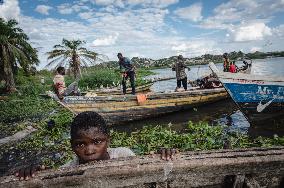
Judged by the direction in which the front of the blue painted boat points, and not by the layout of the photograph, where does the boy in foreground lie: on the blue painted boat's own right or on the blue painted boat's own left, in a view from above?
on the blue painted boat's own left

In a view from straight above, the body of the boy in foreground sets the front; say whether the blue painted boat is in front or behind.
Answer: behind

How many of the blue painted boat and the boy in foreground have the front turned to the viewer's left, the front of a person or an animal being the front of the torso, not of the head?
1

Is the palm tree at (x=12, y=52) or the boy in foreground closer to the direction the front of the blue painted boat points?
the palm tree

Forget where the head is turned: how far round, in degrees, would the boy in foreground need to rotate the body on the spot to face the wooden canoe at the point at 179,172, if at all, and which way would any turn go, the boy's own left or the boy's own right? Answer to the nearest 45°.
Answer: approximately 45° to the boy's own left

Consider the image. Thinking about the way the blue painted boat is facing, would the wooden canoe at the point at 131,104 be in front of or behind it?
in front

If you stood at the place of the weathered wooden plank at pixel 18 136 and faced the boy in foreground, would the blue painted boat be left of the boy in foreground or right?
left

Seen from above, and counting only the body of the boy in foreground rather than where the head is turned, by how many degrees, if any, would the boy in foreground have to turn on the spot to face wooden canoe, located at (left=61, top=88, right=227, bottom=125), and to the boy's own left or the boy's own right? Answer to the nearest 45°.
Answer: approximately 180°

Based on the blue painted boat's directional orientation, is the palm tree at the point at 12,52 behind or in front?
in front

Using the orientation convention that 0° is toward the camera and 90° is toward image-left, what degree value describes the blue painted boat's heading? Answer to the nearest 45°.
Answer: approximately 90°

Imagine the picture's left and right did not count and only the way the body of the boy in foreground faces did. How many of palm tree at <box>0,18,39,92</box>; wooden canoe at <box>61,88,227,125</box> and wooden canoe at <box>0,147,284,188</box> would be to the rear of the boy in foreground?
2

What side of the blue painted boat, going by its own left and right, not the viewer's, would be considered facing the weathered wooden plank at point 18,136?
front
